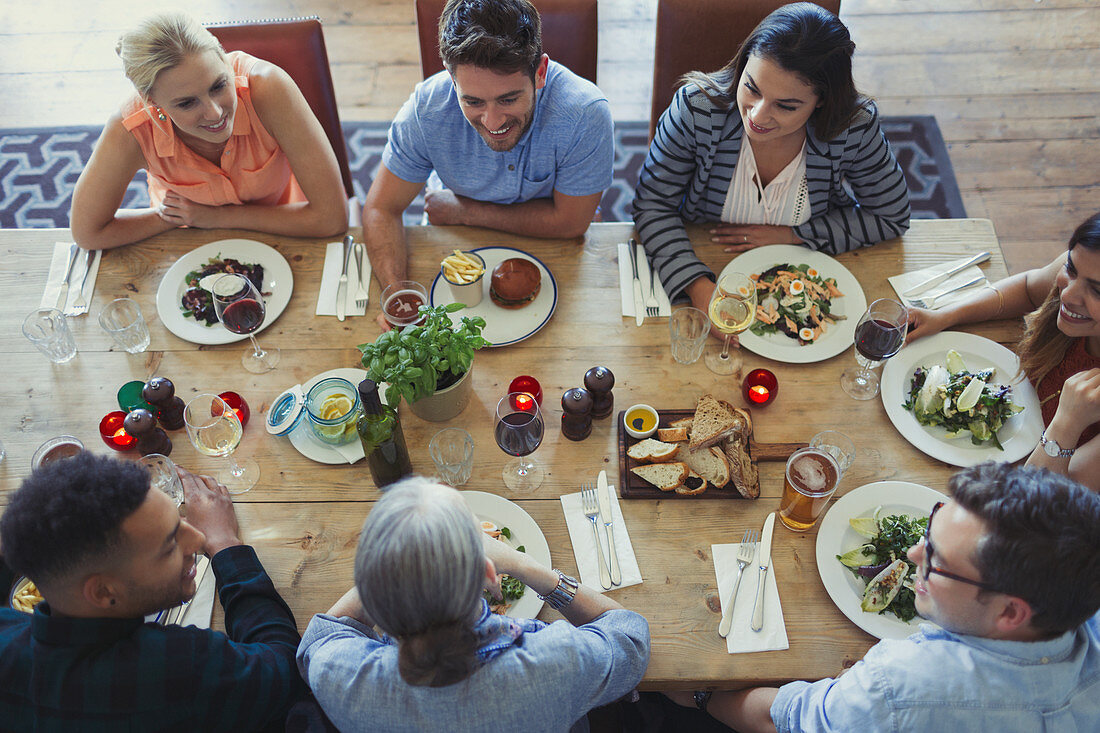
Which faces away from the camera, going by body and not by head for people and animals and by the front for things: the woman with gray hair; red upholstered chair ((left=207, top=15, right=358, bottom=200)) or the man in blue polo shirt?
the woman with gray hair

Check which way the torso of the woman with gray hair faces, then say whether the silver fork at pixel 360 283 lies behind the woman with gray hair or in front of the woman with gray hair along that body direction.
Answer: in front

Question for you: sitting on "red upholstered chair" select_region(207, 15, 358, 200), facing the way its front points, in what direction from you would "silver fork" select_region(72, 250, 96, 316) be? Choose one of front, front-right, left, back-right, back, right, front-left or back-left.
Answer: front-right

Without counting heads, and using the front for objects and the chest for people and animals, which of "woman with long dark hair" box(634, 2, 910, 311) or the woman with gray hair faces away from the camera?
the woman with gray hair

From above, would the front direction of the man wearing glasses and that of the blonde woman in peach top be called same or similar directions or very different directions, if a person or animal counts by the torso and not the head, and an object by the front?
very different directions

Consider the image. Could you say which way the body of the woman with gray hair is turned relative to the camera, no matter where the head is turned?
away from the camera

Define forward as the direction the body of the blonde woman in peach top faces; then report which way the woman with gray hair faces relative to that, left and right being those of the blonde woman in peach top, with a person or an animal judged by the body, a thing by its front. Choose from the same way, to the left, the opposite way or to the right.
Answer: the opposite way

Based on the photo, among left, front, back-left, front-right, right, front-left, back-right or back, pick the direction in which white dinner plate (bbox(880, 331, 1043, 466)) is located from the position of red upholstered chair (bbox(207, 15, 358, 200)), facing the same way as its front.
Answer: front-left

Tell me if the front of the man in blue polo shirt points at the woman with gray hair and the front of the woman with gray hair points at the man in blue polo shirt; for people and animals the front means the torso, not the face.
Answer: yes

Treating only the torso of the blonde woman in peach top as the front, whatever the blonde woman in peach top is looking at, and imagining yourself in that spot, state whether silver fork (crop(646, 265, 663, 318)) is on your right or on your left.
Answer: on your left

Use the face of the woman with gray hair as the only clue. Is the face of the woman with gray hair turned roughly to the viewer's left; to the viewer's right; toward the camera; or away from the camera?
away from the camera

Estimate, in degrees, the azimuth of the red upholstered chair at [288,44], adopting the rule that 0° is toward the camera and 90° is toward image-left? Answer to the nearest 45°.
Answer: approximately 0°

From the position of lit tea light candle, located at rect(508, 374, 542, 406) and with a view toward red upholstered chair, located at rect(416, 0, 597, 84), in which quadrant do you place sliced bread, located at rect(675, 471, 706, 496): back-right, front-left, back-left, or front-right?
back-right
